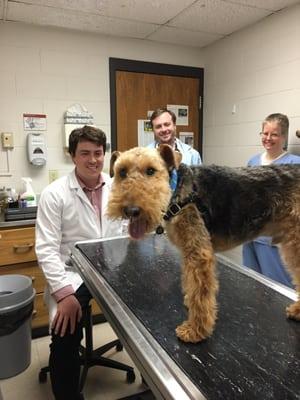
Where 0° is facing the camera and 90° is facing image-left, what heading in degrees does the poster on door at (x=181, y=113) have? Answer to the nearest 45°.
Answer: approximately 0°

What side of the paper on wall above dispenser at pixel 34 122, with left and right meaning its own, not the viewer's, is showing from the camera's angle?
front

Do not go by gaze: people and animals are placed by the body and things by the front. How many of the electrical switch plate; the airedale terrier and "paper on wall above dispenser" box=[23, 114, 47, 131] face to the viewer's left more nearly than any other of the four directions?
1

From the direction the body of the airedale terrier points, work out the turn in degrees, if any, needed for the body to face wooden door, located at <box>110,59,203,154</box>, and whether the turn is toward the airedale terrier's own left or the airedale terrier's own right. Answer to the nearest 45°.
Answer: approximately 90° to the airedale terrier's own right

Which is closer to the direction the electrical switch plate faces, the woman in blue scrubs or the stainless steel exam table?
the stainless steel exam table

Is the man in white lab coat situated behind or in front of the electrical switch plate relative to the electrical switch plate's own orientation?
in front

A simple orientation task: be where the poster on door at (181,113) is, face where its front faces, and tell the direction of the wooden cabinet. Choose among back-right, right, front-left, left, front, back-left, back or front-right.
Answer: front-right

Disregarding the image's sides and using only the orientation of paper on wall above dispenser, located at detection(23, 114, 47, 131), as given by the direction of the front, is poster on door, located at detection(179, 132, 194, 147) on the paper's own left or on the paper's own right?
on the paper's own left

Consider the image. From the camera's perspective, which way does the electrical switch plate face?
toward the camera

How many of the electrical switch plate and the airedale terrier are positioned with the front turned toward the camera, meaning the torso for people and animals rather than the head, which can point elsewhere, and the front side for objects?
1

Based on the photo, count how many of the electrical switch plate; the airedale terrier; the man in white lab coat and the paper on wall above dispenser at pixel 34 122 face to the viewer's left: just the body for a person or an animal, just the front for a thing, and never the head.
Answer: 1

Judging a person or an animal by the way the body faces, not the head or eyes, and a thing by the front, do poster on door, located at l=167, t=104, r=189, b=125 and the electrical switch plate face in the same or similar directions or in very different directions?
same or similar directions

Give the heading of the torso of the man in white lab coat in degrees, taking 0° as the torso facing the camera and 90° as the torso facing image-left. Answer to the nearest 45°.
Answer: approximately 315°

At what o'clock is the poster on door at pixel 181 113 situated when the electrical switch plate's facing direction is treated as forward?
The poster on door is roughly at 9 o'clock from the electrical switch plate.
